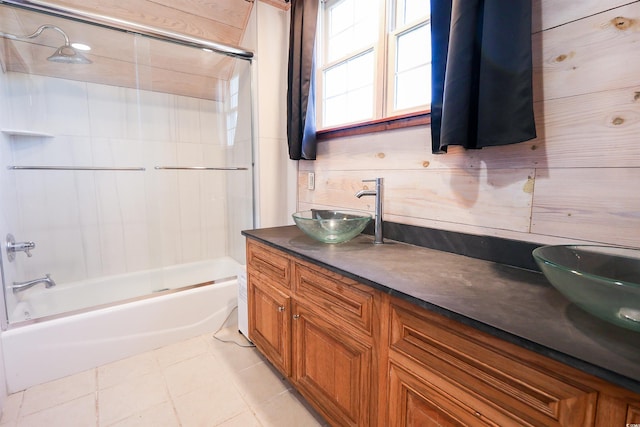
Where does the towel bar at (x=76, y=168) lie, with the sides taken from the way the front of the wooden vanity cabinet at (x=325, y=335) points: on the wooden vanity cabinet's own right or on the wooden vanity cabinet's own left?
on the wooden vanity cabinet's own right

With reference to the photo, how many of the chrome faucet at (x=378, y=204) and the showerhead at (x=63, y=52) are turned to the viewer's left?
1

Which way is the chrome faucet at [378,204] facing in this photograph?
to the viewer's left

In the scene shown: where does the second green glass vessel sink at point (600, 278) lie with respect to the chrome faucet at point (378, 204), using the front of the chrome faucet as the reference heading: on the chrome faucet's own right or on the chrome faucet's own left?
on the chrome faucet's own left

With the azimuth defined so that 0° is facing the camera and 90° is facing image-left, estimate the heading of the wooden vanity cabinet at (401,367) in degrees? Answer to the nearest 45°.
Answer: approximately 45°

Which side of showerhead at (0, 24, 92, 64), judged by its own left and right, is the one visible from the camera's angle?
right

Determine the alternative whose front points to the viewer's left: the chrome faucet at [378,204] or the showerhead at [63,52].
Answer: the chrome faucet
